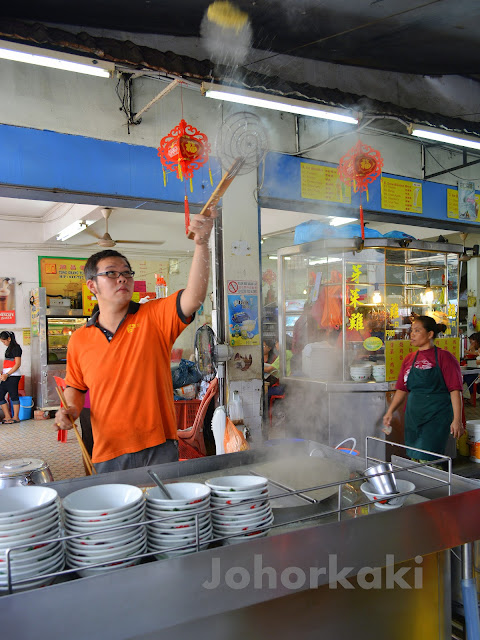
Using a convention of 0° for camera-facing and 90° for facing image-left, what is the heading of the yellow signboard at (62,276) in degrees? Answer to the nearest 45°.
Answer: approximately 0°

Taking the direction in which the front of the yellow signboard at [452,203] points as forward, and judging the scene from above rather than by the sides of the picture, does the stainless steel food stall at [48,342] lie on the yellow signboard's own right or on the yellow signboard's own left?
on the yellow signboard's own right

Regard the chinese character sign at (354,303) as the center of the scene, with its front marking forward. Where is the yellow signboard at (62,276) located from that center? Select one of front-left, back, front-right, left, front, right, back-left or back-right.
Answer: back-right

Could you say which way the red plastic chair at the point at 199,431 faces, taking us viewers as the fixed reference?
facing to the left of the viewer

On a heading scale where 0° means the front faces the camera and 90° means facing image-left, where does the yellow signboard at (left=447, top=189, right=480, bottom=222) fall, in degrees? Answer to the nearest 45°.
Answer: approximately 0°

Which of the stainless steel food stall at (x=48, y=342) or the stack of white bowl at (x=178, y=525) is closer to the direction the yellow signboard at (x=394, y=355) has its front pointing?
the stack of white bowl
